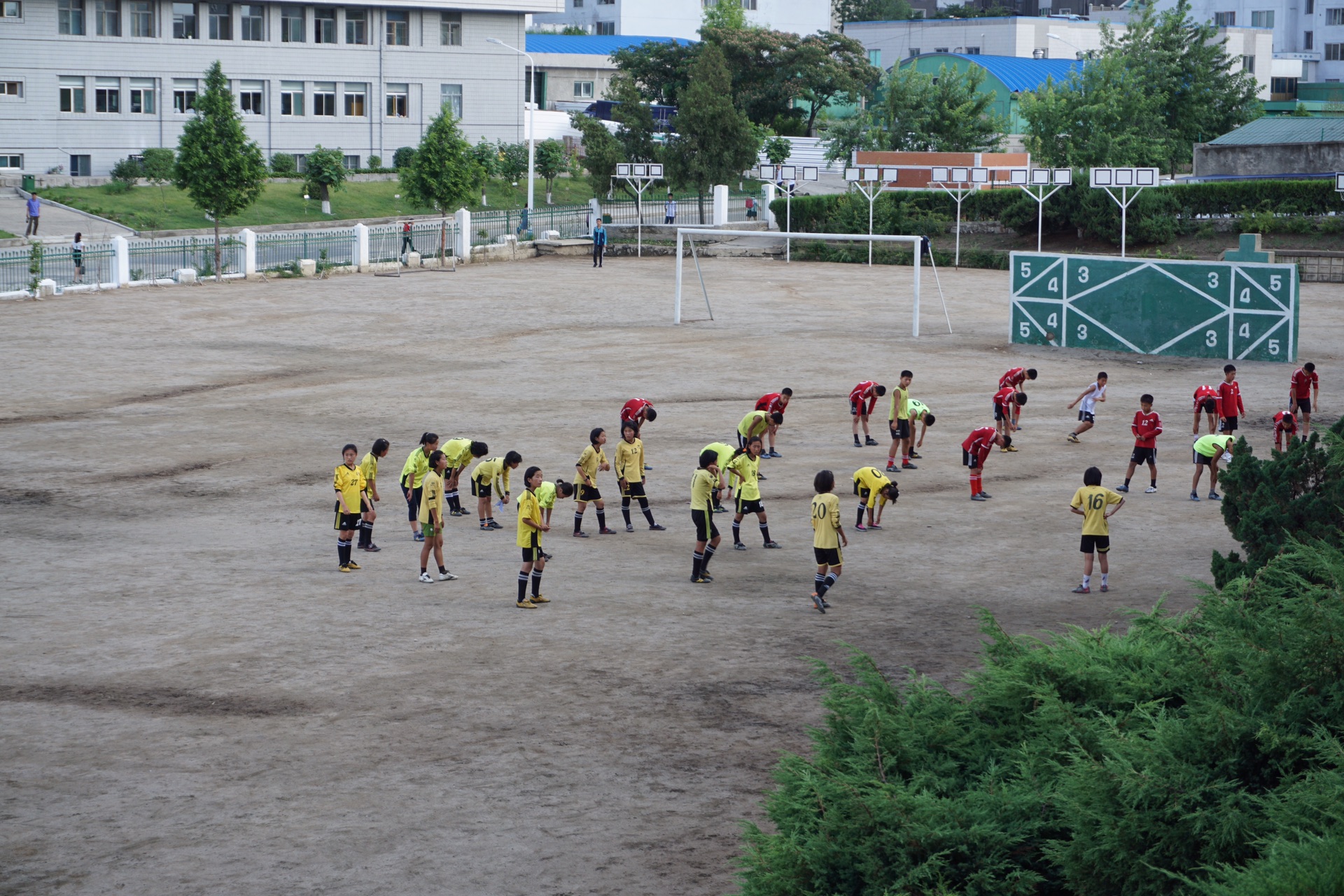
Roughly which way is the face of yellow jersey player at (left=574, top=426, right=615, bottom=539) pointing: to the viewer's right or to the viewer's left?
to the viewer's right

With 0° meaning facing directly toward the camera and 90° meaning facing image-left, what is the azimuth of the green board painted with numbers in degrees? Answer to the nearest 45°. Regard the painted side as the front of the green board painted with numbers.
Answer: approximately 0°

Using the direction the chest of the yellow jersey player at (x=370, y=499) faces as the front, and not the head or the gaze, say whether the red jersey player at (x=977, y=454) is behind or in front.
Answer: in front

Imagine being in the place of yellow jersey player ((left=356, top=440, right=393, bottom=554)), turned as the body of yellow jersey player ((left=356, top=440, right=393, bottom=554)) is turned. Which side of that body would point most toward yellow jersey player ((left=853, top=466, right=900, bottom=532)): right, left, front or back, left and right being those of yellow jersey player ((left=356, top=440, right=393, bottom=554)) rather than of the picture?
front

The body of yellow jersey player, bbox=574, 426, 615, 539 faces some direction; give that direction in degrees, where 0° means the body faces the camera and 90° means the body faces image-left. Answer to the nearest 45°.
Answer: approximately 315°

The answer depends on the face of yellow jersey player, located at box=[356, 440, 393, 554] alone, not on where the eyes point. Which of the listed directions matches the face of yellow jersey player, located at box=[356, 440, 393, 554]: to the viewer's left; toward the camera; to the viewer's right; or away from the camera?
to the viewer's right
